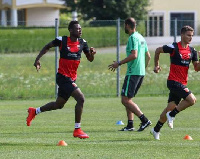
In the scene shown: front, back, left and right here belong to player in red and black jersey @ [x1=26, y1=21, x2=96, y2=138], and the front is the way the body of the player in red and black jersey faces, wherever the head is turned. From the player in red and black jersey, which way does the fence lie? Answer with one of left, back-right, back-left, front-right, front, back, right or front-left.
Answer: back-left

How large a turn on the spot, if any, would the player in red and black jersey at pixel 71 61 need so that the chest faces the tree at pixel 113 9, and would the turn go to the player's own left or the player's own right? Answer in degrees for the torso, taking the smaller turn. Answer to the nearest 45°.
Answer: approximately 135° to the player's own left

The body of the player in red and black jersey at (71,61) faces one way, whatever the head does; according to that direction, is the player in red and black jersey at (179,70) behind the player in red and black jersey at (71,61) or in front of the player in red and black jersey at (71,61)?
in front

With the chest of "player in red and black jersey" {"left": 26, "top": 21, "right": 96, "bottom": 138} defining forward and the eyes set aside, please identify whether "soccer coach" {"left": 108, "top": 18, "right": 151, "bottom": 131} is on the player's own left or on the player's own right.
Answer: on the player's own left
